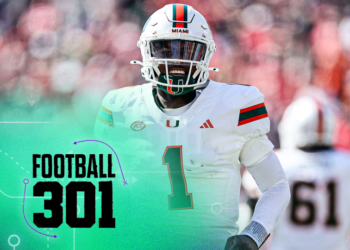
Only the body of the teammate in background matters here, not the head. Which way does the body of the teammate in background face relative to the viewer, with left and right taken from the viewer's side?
facing away from the viewer

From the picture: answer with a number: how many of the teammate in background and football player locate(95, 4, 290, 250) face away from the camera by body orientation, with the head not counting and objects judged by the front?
1

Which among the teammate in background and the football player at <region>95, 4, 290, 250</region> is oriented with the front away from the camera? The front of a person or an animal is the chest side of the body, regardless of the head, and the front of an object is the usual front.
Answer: the teammate in background

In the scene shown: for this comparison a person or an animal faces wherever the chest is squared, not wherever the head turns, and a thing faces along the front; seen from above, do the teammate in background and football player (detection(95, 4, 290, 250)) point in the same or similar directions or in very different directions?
very different directions

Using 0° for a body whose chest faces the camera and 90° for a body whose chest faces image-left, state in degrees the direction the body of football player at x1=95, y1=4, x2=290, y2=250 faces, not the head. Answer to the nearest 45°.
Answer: approximately 0°
